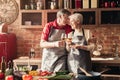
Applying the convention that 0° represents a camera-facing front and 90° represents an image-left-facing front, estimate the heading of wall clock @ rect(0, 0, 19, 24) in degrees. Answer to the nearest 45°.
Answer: approximately 0°

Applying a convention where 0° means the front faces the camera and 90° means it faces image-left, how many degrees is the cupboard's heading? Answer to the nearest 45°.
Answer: approximately 0°

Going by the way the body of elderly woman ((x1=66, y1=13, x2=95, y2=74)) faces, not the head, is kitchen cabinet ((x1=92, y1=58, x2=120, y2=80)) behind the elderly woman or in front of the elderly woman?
behind

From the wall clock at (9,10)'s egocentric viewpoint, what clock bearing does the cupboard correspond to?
The cupboard is roughly at 10 o'clock from the wall clock.

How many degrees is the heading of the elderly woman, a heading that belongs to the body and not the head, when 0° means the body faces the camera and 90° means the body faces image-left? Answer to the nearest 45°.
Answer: approximately 45°
